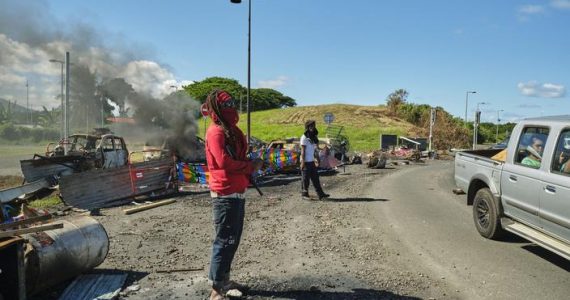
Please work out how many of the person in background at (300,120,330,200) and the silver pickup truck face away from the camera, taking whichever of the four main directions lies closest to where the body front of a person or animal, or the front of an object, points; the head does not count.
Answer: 0

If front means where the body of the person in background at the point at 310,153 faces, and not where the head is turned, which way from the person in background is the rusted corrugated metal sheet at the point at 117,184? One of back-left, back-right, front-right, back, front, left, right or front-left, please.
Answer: back-right

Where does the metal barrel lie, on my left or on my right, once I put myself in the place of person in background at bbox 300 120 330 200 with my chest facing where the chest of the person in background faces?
on my right

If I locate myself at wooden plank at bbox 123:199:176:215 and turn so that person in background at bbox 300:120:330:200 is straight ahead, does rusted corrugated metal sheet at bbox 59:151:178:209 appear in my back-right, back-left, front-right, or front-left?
back-left

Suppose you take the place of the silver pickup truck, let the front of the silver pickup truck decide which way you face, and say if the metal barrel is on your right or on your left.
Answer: on your right

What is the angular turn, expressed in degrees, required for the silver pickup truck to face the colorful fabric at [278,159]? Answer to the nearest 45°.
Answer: approximately 180°

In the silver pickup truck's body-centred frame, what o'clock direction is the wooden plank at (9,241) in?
The wooden plank is roughly at 3 o'clock from the silver pickup truck.

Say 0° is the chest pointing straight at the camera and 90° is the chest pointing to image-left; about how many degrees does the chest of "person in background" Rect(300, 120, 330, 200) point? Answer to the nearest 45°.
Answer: approximately 315°
